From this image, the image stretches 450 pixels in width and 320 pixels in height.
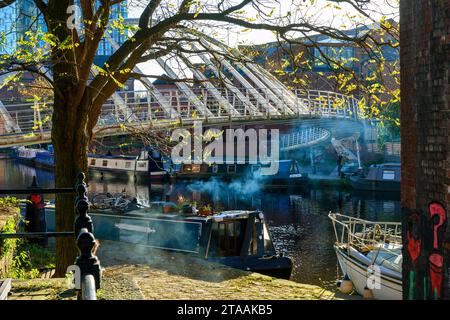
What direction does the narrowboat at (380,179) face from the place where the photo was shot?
facing to the left of the viewer

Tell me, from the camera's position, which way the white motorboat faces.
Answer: facing away from the viewer and to the left of the viewer

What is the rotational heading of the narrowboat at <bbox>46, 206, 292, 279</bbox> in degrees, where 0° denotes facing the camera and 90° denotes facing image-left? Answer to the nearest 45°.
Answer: approximately 315°

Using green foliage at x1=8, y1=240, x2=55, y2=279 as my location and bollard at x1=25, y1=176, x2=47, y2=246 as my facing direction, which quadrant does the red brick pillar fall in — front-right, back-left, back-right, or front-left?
back-right

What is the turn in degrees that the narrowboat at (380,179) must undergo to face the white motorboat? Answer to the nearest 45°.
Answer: approximately 90° to its left

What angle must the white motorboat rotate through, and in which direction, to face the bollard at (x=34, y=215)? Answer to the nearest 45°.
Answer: approximately 45° to its left

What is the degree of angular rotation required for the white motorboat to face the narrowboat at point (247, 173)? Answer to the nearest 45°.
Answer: approximately 45° to its right

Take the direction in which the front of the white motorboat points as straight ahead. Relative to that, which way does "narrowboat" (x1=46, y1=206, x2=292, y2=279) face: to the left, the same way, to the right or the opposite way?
the opposite way

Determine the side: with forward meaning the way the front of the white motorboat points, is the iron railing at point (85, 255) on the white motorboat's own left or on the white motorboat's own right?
on the white motorboat's own left
